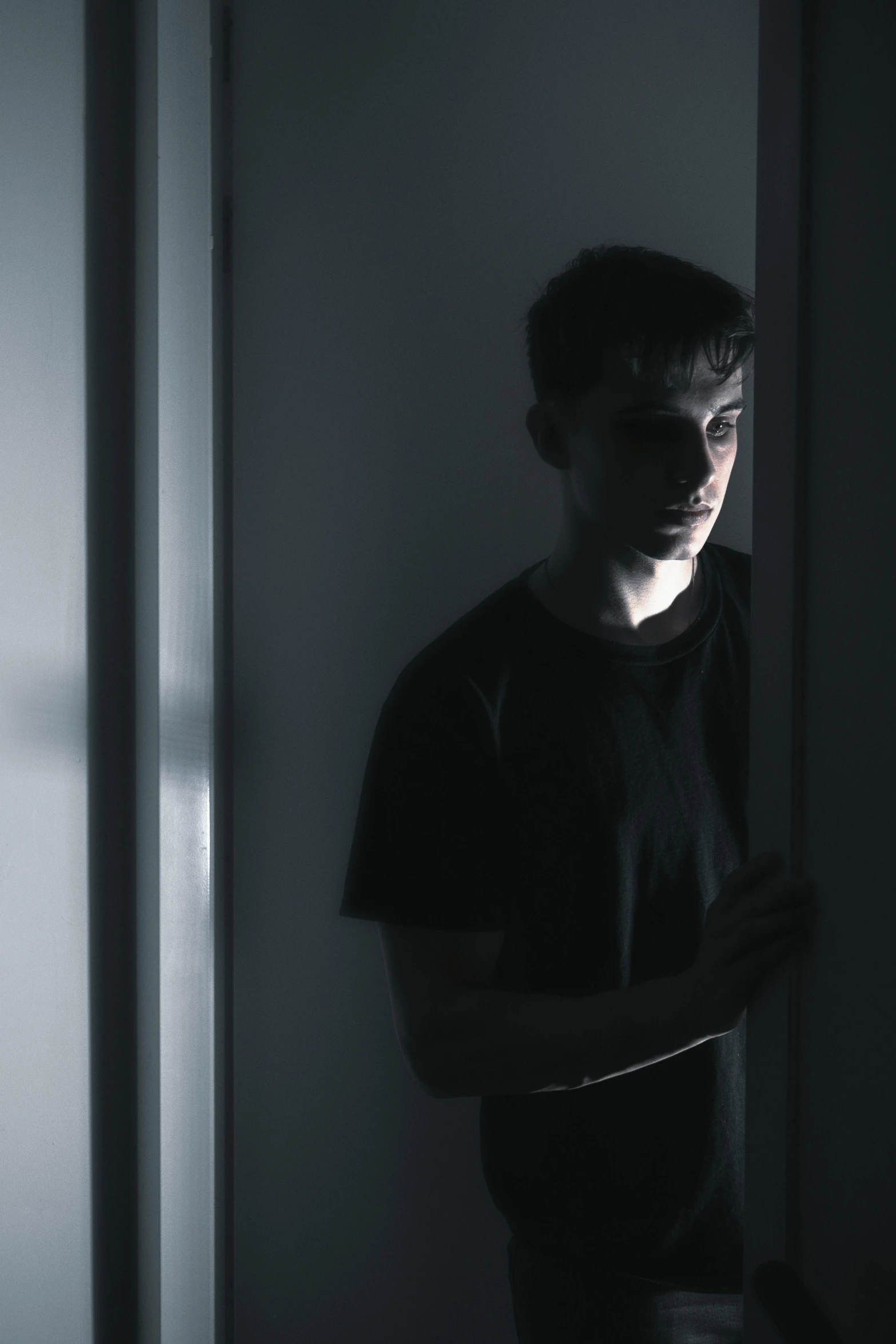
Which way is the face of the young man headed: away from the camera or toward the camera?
toward the camera

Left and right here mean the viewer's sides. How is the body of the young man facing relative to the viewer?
facing the viewer and to the right of the viewer
